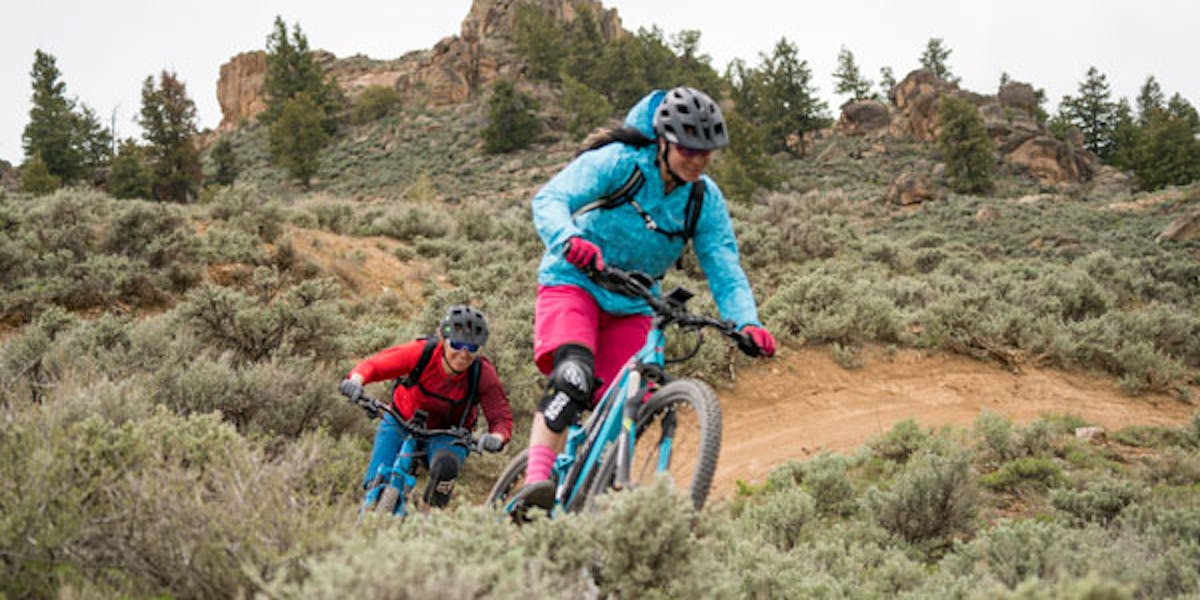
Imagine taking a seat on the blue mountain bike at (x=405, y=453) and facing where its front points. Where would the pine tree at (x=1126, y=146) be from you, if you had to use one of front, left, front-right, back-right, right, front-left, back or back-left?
back-left

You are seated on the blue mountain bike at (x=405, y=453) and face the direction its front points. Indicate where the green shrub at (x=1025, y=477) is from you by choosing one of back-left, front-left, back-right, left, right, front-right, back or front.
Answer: left

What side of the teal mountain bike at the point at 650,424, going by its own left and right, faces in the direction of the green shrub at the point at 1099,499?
left

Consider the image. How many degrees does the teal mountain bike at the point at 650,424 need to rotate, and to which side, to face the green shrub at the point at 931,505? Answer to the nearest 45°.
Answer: approximately 90° to its left

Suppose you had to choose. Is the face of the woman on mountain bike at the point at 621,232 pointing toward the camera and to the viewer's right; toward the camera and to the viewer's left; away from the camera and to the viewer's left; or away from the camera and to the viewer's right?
toward the camera and to the viewer's right

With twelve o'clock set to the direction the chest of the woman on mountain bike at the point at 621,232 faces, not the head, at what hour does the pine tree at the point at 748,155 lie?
The pine tree is roughly at 8 o'clock from the woman on mountain bike.

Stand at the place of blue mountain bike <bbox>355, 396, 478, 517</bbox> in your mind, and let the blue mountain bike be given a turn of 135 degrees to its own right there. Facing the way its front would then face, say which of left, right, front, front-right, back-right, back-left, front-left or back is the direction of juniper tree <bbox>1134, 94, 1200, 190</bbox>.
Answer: right

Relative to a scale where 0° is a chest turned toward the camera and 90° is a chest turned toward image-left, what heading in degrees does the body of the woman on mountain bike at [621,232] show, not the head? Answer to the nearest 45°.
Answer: approximately 315°

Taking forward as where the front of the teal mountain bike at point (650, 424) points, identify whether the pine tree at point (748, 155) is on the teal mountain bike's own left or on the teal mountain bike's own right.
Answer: on the teal mountain bike's own left

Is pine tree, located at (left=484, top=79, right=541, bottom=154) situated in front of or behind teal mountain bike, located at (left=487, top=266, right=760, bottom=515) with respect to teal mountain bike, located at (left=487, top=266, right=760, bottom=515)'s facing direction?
behind

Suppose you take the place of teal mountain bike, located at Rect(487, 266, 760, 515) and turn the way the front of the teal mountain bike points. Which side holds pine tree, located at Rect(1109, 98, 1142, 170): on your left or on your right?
on your left

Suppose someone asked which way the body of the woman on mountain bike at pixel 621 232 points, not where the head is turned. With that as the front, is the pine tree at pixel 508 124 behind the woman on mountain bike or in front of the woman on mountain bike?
behind
